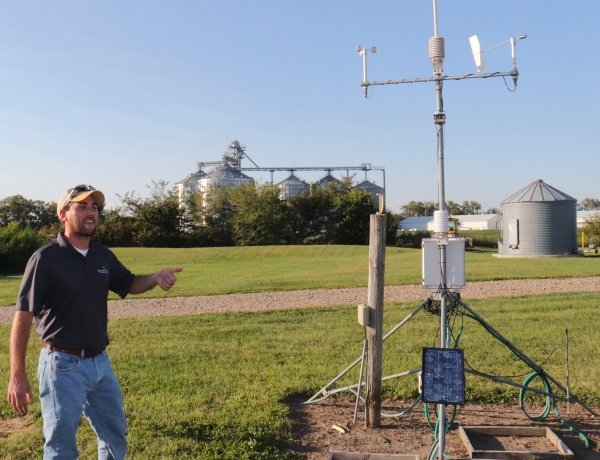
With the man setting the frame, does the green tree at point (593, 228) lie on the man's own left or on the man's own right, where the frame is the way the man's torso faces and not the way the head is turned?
on the man's own left

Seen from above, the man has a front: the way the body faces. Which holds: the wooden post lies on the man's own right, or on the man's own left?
on the man's own left

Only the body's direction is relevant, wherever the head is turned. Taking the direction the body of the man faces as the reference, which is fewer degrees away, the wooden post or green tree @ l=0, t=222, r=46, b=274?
the wooden post

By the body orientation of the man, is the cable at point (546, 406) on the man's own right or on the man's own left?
on the man's own left

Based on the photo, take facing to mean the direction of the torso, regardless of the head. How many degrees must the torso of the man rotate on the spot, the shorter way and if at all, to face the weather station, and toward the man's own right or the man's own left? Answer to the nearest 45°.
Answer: approximately 45° to the man's own left

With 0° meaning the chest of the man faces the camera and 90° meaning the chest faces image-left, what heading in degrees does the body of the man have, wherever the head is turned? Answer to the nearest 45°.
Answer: approximately 315°

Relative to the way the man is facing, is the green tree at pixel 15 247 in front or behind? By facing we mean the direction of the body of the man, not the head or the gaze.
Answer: behind

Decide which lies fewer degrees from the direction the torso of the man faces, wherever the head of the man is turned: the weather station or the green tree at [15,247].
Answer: the weather station
